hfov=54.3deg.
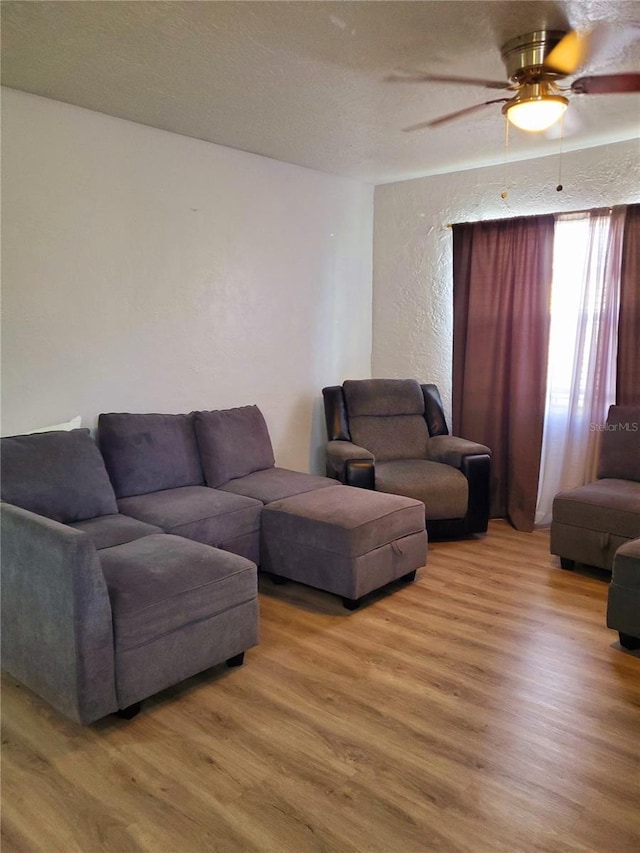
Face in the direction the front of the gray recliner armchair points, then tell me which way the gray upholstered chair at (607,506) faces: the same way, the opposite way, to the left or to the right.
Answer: to the right

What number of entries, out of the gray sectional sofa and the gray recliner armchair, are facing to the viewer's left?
0

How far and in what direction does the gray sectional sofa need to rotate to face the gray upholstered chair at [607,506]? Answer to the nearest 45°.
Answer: approximately 45° to its left

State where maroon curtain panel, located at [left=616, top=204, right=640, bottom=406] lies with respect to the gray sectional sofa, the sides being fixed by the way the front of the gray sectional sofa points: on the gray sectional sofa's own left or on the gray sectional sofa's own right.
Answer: on the gray sectional sofa's own left

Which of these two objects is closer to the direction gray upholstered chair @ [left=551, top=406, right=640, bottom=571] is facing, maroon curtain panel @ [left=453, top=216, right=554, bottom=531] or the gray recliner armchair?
the gray recliner armchair

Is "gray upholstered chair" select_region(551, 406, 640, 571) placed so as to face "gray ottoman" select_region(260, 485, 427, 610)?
yes

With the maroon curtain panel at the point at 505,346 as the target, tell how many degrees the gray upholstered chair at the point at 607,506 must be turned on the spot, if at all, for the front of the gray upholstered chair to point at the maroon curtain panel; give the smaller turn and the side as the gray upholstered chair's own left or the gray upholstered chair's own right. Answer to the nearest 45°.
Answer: approximately 90° to the gray upholstered chair's own right

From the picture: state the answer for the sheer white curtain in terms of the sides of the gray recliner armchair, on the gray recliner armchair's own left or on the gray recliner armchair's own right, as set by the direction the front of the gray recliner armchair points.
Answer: on the gray recliner armchair's own left

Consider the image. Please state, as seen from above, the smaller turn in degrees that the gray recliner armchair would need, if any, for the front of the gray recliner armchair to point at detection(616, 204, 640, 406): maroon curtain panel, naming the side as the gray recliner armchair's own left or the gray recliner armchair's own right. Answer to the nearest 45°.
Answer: approximately 45° to the gray recliner armchair's own left
